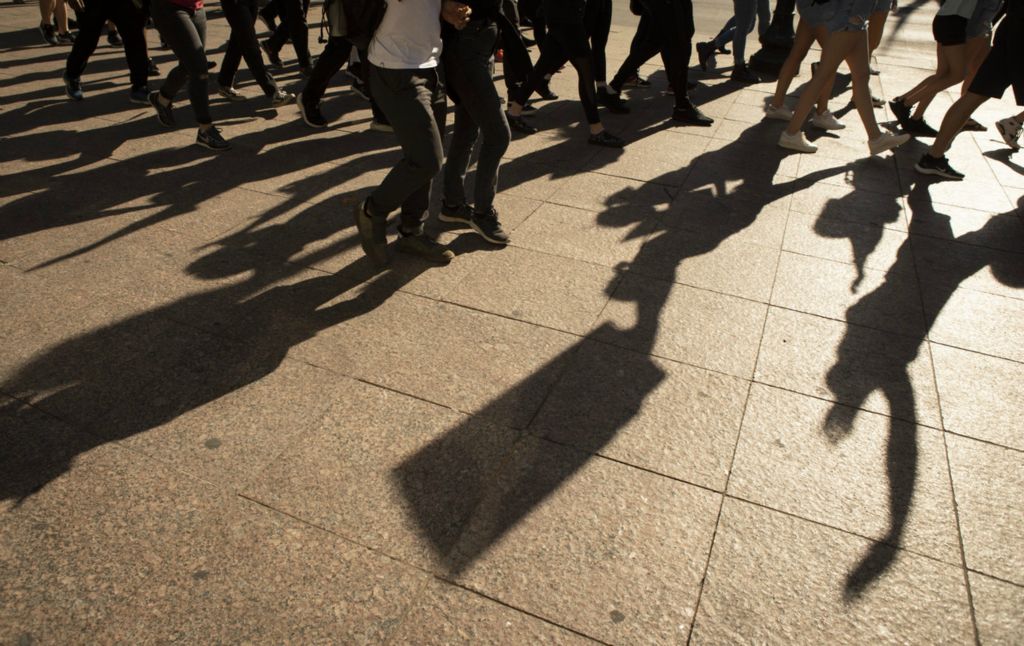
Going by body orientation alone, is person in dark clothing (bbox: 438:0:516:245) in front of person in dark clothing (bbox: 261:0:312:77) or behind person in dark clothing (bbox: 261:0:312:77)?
in front

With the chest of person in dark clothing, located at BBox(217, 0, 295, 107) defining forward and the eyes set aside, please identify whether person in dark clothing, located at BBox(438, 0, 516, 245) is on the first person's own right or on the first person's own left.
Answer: on the first person's own right

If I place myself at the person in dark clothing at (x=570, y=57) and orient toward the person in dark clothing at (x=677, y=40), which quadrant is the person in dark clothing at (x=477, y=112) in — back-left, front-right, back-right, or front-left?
back-right

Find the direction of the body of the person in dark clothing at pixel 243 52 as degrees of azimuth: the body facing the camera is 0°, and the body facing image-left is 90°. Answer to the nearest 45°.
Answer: approximately 270°

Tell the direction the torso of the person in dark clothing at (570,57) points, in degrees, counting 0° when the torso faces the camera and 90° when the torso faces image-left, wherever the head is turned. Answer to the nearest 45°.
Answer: approximately 270°
